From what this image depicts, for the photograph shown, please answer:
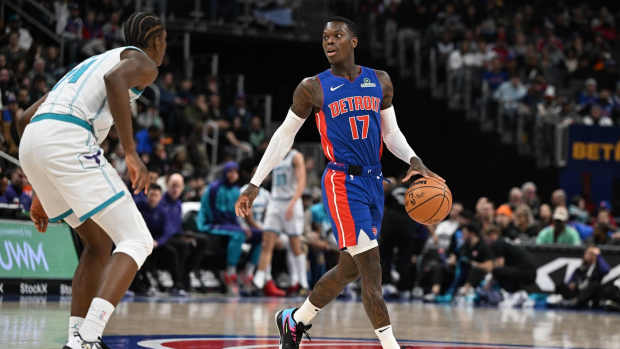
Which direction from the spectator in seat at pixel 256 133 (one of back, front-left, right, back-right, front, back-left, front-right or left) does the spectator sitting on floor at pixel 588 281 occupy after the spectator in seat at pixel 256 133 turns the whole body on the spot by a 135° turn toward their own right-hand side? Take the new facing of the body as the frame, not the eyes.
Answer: back-left

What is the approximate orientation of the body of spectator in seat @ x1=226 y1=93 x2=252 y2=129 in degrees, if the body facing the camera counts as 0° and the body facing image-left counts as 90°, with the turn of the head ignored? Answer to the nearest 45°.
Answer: approximately 0°

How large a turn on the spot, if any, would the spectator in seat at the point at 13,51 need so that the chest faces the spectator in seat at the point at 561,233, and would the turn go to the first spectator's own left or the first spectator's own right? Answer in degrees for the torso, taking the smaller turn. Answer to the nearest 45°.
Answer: approximately 45° to the first spectator's own left

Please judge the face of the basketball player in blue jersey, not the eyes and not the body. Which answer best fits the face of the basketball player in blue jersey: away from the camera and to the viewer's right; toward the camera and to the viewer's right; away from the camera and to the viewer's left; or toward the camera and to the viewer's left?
toward the camera and to the viewer's left

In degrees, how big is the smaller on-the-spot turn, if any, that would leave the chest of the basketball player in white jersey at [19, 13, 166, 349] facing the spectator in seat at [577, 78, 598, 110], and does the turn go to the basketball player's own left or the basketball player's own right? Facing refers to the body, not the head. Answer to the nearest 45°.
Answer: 0° — they already face them

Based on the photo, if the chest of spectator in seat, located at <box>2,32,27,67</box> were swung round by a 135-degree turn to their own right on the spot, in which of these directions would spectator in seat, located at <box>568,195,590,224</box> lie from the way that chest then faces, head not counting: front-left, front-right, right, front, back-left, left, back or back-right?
back-right

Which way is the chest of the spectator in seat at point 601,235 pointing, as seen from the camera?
toward the camera

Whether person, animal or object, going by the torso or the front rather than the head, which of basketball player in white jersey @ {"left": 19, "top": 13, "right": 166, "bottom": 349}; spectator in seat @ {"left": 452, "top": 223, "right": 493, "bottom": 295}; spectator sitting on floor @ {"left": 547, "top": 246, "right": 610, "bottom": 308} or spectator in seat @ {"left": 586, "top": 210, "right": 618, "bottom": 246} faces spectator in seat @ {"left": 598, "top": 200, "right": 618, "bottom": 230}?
the basketball player in white jersey

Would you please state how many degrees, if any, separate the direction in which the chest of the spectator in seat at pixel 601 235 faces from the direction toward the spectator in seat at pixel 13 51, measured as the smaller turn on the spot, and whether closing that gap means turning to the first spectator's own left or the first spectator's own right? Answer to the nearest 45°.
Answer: approximately 90° to the first spectator's own right

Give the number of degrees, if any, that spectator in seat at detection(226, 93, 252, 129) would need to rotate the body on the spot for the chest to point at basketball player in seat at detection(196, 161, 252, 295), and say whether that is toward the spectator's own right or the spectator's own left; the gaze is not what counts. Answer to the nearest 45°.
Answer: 0° — they already face them

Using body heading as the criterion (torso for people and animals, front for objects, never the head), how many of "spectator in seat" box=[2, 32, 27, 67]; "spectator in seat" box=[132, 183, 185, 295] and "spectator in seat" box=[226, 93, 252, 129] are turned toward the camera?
3

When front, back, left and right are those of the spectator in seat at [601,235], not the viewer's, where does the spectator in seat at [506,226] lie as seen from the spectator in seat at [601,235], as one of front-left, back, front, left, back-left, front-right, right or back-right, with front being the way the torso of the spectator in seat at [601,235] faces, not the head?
right

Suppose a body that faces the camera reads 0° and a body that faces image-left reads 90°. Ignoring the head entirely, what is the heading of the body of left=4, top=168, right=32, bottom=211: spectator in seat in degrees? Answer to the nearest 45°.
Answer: approximately 315°
